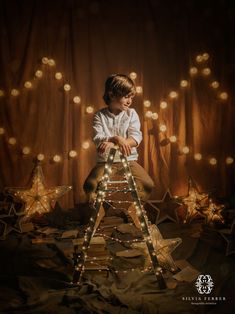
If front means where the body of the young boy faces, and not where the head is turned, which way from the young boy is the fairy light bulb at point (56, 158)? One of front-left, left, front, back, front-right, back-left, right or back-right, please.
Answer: back-right

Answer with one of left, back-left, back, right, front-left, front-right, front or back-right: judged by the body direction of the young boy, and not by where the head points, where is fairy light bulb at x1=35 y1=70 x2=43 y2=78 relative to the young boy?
back-right

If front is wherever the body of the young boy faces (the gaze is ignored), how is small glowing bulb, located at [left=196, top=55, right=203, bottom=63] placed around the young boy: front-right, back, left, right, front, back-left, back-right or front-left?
back-left

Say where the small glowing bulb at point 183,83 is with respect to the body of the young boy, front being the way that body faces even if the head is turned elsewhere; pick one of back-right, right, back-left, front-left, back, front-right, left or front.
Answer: back-left

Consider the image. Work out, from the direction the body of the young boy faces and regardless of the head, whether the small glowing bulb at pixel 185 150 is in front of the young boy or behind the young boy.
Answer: behind

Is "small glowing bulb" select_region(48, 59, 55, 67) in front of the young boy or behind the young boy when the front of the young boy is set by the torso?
behind

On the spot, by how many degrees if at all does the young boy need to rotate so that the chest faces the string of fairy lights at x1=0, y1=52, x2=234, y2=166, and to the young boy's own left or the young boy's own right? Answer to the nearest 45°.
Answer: approximately 180°

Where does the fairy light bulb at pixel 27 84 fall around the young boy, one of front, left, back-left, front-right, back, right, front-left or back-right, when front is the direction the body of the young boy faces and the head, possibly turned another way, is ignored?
back-right

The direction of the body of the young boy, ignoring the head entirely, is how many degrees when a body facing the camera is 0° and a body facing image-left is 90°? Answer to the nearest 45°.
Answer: approximately 0°

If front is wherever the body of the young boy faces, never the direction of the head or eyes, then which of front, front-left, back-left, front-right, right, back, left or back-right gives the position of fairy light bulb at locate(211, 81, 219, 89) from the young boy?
back-left

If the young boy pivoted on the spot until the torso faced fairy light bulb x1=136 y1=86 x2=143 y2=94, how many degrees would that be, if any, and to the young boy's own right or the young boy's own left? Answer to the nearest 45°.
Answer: approximately 180°

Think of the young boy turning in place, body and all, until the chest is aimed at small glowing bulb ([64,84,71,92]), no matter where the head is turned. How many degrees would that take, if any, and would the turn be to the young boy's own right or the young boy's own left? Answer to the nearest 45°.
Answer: approximately 135° to the young boy's own right
